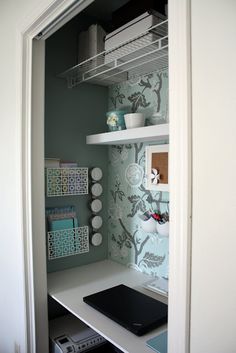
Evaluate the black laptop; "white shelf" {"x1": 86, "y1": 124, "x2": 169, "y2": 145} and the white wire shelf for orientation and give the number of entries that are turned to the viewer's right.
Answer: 0

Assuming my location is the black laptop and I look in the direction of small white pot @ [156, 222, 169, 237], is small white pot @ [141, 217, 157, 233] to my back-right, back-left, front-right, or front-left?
front-left

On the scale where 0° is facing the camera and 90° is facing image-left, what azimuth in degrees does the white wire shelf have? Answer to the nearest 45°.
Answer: approximately 45°

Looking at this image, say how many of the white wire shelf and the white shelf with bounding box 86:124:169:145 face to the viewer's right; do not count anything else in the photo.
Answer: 0

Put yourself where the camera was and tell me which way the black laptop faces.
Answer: facing the viewer and to the left of the viewer
